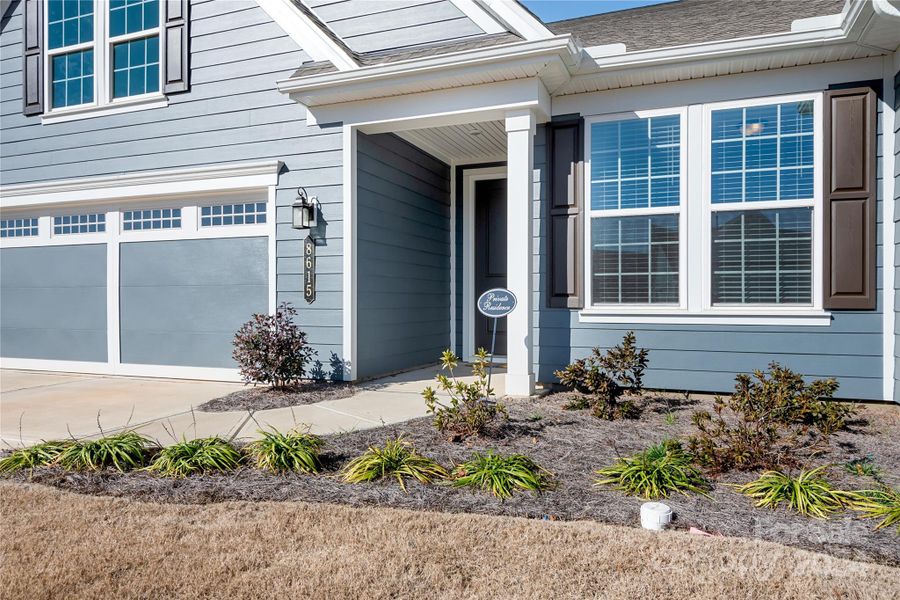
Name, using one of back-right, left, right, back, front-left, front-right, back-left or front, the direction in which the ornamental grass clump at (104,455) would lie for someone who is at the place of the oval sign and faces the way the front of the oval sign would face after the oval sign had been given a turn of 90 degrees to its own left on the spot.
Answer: back-right

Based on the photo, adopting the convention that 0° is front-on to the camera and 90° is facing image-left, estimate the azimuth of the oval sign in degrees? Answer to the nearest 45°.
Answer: approximately 0°

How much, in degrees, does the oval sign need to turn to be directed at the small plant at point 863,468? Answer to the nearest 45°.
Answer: approximately 45° to its left

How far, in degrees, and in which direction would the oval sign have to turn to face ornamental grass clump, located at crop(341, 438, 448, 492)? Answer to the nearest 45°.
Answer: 0° — it already faces it

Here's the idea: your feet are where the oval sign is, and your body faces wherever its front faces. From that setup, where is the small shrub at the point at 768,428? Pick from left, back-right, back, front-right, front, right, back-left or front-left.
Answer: front-left

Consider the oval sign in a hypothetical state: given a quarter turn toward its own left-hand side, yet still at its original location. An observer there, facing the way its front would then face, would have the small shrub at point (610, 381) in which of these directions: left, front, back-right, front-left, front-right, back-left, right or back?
front

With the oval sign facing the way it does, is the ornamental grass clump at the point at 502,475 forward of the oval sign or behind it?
forward

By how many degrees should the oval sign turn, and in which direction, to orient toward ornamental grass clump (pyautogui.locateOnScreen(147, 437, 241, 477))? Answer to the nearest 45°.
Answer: approximately 45° to its right

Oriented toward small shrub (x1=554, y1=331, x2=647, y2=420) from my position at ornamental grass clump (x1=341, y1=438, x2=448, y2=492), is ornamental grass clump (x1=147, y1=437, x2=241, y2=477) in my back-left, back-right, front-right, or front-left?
back-left

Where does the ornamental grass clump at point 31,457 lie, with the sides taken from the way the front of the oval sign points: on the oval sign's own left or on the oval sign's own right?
on the oval sign's own right

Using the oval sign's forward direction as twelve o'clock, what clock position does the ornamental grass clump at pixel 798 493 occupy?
The ornamental grass clump is roughly at 11 o'clock from the oval sign.

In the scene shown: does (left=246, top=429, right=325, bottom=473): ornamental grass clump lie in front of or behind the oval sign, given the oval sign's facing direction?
in front
